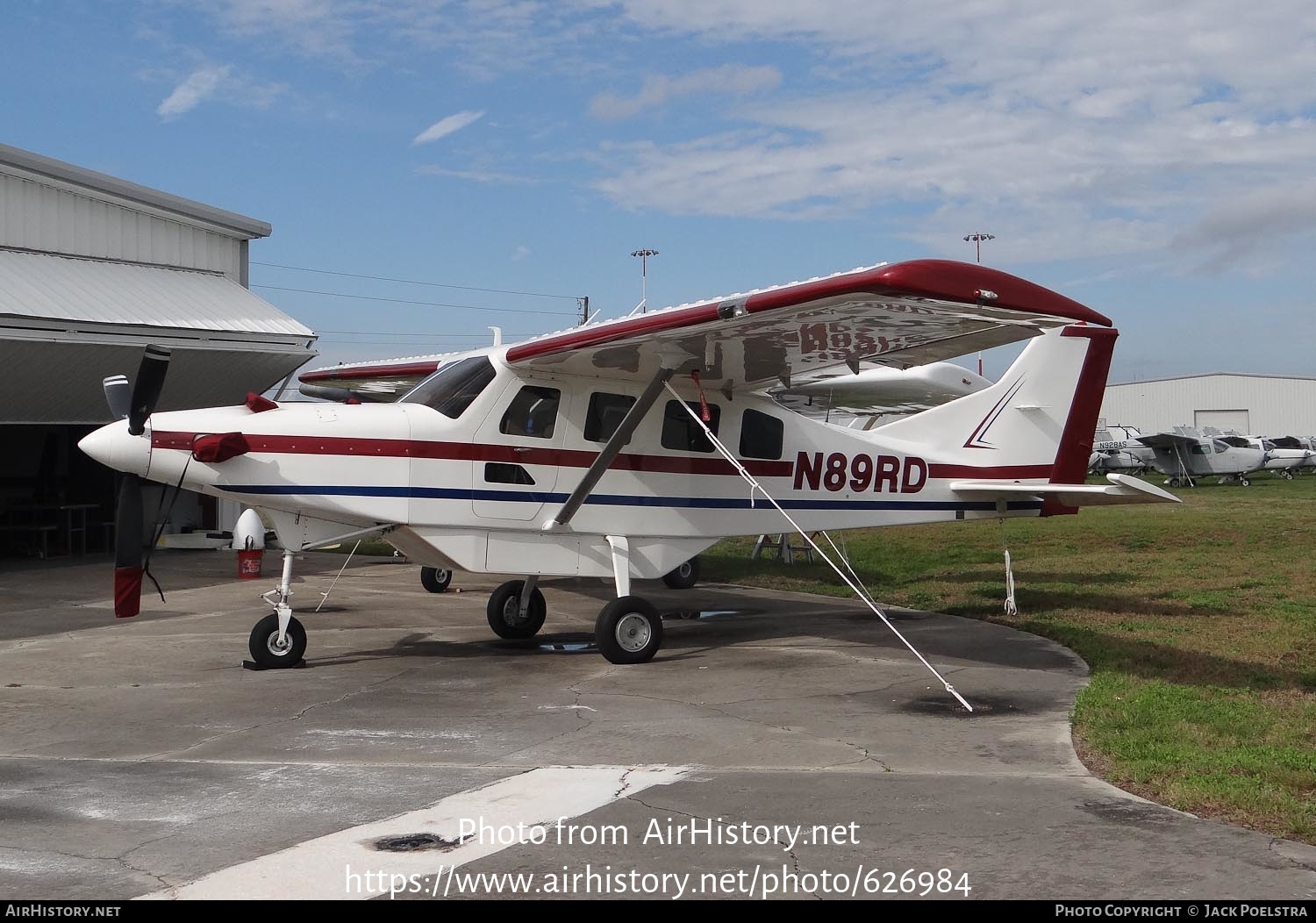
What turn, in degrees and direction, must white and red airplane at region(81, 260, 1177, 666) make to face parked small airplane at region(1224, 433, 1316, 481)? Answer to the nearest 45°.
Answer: approximately 180°

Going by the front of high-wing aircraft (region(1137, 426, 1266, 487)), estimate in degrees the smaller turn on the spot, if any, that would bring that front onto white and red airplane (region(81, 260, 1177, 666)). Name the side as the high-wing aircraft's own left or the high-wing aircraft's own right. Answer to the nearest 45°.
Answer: approximately 45° to the high-wing aircraft's own right

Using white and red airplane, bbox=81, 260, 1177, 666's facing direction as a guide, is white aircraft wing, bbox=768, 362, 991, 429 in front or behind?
behind

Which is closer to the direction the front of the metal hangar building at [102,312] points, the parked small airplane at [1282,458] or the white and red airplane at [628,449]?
the white and red airplane

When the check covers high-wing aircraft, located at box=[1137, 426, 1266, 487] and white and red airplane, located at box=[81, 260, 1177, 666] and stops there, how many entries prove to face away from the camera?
0

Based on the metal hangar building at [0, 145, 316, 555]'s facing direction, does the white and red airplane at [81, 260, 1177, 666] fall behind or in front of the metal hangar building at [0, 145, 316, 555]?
in front

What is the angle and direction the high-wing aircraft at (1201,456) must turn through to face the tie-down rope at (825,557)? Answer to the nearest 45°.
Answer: approximately 45° to its right

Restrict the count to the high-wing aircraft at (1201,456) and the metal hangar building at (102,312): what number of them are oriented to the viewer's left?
0

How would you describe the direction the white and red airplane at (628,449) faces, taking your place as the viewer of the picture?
facing the viewer and to the left of the viewer

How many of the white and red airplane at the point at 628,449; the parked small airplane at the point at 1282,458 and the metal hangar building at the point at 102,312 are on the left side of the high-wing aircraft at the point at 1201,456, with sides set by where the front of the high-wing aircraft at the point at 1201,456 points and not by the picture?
1

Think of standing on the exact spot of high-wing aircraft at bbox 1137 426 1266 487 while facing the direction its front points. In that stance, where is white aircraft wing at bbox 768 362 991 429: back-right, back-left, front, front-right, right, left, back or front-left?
front-right

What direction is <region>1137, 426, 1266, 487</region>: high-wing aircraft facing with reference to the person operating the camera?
facing the viewer and to the right of the viewer

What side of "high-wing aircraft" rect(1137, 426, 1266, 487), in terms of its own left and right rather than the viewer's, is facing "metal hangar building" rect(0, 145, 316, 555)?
right

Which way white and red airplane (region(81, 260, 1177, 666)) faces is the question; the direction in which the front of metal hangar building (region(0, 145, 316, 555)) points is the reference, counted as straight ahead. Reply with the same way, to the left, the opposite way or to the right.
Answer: to the right
